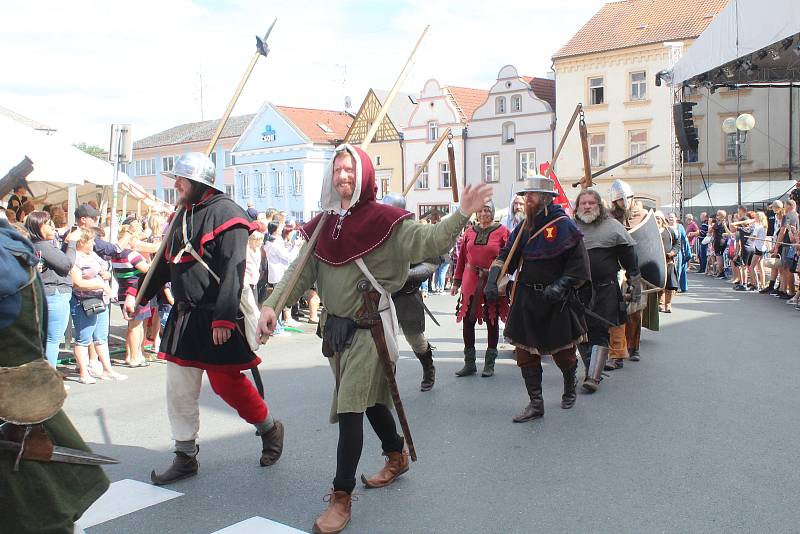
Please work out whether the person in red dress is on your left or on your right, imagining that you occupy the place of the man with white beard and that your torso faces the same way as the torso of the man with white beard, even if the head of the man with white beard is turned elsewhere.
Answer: on your right

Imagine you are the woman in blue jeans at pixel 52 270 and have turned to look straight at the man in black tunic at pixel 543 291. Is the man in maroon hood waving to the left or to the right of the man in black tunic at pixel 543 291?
right

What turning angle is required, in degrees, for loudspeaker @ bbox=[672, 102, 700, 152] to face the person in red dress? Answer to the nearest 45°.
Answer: approximately 45° to its left

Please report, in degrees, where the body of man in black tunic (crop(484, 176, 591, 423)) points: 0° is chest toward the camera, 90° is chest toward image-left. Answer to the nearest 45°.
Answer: approximately 45°

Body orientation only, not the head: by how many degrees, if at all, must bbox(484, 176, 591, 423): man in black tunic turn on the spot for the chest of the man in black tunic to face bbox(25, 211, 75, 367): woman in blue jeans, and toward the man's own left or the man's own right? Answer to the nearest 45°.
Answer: approximately 45° to the man's own right

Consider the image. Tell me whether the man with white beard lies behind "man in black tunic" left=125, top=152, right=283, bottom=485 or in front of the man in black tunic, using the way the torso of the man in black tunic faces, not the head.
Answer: behind

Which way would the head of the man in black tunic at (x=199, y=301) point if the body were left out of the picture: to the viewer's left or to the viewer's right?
to the viewer's left

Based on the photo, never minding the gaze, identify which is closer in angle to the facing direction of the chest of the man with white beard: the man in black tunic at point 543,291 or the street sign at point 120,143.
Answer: the man in black tunic
